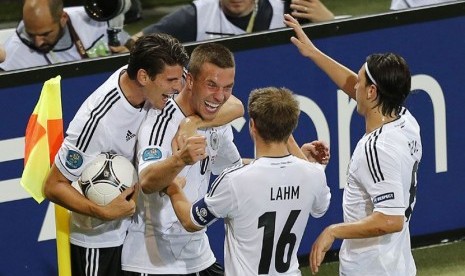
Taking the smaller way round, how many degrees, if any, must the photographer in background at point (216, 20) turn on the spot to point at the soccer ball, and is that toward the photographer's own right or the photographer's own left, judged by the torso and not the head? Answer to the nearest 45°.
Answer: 0° — they already face it

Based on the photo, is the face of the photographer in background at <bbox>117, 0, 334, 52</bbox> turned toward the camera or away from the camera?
toward the camera

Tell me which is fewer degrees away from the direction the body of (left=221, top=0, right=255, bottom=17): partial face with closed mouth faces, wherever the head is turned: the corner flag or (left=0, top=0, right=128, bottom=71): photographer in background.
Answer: the corner flag

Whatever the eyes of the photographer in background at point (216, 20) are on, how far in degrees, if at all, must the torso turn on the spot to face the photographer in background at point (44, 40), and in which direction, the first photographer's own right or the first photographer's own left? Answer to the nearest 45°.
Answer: approximately 90° to the first photographer's own right

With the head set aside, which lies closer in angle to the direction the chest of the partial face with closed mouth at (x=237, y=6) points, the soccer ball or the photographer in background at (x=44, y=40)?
the soccer ball

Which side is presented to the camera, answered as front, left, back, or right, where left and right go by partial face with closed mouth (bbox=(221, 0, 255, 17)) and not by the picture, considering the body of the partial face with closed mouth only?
front

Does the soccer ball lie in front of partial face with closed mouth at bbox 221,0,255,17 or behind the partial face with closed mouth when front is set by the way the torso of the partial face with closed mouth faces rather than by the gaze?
in front

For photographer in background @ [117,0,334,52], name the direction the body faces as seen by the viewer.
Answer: toward the camera

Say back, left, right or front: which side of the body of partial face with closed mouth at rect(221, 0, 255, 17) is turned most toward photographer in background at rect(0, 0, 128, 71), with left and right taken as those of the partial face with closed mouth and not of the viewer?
right
